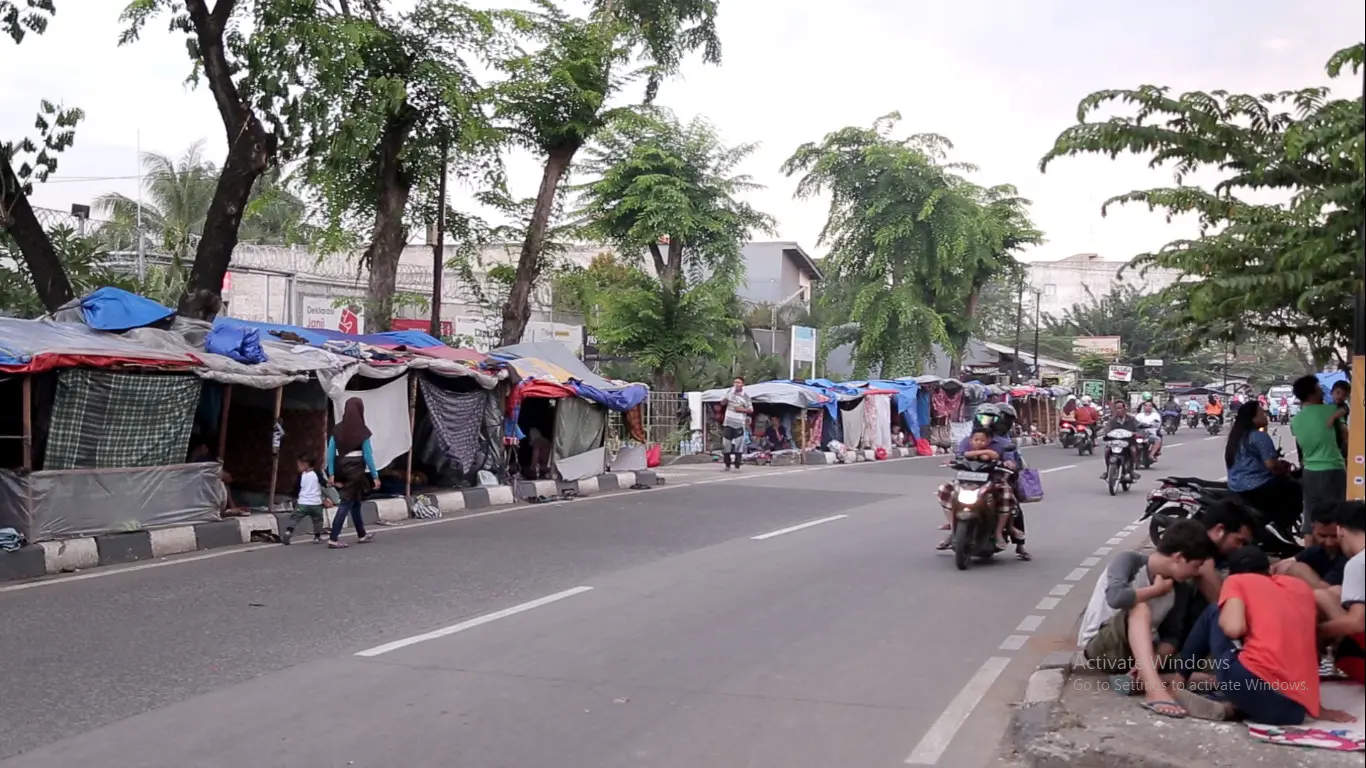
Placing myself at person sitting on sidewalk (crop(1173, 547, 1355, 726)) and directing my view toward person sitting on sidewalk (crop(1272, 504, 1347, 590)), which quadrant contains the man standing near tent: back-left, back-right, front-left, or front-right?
front-left

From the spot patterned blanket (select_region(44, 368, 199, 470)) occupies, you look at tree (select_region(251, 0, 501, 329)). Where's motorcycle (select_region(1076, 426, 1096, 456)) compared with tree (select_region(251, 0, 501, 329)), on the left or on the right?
right

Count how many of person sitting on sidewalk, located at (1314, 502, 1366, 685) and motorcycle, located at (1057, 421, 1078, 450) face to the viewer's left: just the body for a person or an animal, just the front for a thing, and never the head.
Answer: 1

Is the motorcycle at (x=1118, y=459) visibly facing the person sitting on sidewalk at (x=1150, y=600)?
yes

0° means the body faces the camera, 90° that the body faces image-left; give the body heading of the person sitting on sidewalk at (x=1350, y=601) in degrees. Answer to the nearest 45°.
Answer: approximately 90°

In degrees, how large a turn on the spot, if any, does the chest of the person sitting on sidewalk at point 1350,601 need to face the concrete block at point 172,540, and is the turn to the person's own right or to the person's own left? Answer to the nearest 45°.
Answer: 0° — they already face it

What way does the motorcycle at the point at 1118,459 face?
toward the camera

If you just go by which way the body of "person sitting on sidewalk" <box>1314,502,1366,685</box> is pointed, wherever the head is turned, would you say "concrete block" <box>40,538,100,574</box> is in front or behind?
in front

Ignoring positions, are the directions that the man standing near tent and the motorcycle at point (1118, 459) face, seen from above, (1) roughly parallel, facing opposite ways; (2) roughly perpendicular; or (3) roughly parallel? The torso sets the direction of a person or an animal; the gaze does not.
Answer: roughly parallel
